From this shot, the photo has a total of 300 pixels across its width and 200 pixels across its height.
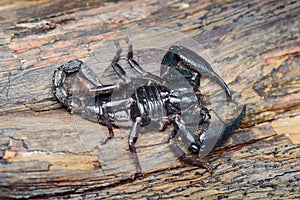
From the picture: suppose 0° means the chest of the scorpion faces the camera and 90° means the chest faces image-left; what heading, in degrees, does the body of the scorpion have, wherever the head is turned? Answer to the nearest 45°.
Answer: approximately 270°
